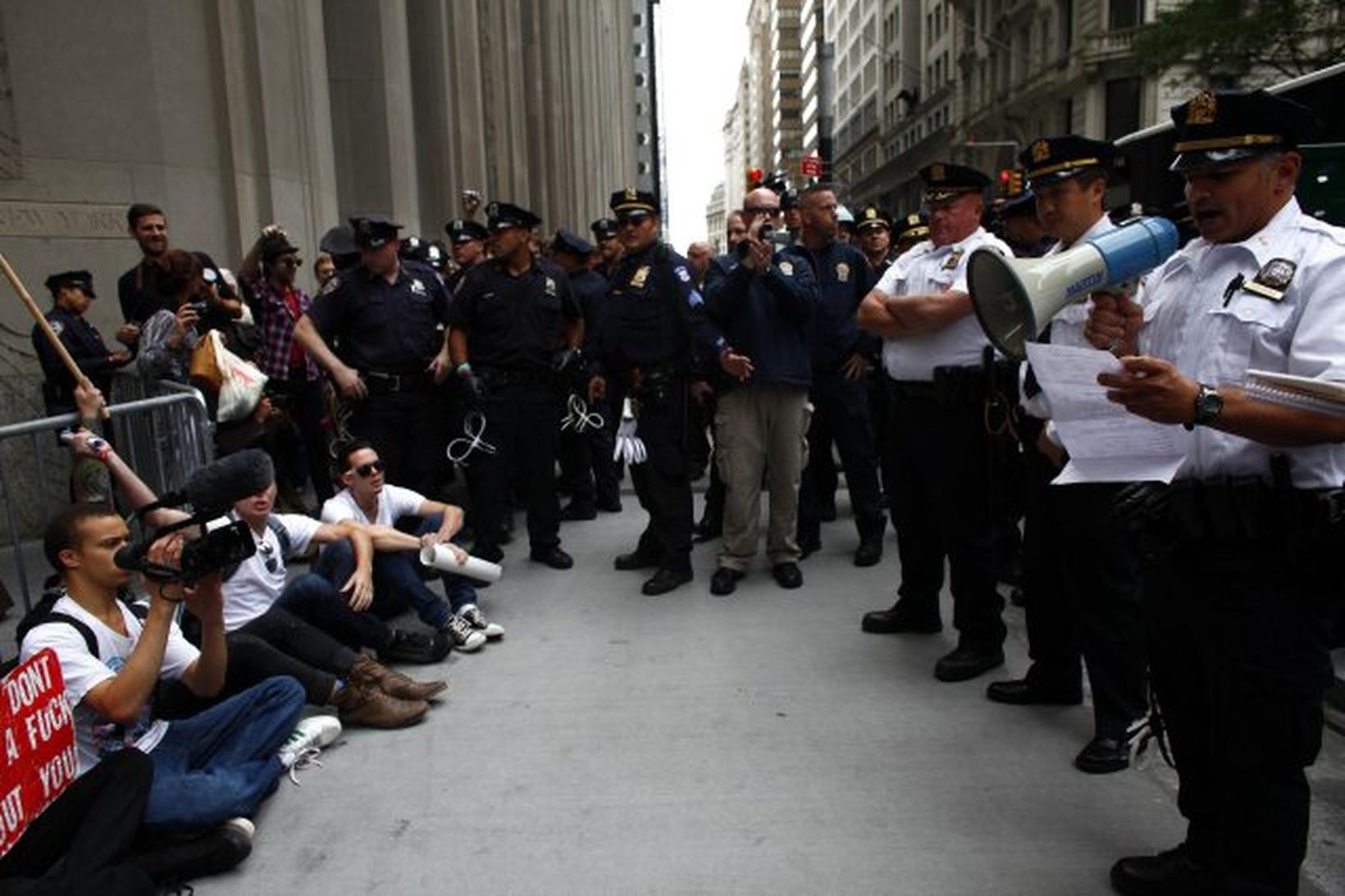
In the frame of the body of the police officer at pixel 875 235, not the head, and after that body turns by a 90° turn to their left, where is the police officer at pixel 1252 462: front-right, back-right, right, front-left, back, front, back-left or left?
right

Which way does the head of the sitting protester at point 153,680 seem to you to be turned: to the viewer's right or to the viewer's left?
to the viewer's right

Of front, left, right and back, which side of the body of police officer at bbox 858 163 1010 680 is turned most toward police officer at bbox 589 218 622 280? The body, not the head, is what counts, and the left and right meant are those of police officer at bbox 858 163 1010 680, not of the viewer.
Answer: right

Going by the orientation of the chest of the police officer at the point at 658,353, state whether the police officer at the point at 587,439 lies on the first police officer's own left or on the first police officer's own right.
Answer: on the first police officer's own right

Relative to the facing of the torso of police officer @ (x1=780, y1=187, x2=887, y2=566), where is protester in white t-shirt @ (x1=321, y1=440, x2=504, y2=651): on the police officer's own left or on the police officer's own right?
on the police officer's own right

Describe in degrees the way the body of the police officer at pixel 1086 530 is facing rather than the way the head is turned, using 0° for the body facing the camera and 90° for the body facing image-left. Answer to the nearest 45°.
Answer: approximately 45°

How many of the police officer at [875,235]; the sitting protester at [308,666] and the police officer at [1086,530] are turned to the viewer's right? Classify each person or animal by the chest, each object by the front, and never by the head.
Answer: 1

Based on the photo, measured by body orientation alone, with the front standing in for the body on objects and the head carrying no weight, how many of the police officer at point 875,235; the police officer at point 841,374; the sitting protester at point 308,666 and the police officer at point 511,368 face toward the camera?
3

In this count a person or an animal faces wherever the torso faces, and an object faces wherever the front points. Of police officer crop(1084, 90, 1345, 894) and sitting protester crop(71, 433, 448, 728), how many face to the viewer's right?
1

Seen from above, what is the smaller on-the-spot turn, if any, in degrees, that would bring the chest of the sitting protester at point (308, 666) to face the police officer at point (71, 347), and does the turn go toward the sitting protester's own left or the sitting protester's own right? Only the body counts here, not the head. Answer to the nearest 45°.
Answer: approximately 90° to the sitting protester's own left

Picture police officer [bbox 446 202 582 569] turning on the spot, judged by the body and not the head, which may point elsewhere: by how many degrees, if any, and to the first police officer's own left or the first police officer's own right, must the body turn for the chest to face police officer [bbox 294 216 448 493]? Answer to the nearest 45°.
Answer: approximately 90° to the first police officer's own right

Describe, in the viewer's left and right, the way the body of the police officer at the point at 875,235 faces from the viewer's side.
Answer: facing the viewer

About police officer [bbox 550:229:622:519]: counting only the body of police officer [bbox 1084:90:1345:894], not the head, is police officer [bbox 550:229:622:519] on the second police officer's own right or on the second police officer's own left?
on the second police officer's own right

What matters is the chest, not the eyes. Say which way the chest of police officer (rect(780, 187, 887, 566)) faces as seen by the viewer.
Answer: toward the camera

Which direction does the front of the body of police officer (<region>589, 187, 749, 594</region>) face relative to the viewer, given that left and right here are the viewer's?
facing the viewer and to the left of the viewer

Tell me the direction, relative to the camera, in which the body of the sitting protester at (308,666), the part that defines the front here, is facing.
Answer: to the viewer's right

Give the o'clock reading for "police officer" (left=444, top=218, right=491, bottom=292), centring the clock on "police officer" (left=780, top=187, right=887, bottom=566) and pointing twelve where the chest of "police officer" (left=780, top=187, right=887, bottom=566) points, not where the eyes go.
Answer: "police officer" (left=444, top=218, right=491, bottom=292) is roughly at 4 o'clock from "police officer" (left=780, top=187, right=887, bottom=566).
